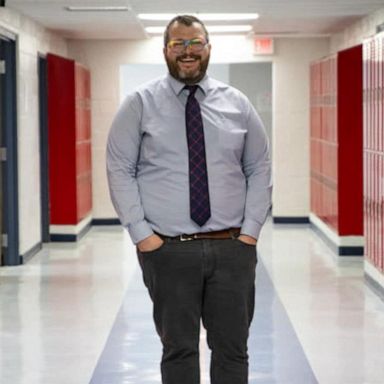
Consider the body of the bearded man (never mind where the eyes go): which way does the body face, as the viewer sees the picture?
toward the camera

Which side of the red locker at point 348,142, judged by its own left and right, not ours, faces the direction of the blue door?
front

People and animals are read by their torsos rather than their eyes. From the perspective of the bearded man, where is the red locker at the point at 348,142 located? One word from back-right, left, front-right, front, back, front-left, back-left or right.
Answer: back

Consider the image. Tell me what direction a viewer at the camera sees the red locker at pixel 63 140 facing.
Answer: facing to the right of the viewer

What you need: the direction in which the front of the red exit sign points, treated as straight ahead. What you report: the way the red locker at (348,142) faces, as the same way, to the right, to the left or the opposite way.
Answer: to the right

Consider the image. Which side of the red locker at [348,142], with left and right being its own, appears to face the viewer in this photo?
left

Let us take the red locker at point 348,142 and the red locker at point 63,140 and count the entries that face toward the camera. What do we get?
0

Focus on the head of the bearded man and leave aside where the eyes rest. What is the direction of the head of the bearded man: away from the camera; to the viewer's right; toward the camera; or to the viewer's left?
toward the camera

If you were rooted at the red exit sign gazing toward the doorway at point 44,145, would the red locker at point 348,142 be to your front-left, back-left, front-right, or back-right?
front-left

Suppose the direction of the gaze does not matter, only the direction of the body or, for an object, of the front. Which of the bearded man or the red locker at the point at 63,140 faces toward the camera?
the bearded man

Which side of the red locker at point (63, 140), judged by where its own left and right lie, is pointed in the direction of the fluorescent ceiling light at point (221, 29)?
front

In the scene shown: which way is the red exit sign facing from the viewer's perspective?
toward the camera

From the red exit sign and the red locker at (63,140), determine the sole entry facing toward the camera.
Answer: the red exit sign

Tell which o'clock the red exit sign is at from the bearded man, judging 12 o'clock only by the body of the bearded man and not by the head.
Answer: The red exit sign is roughly at 6 o'clock from the bearded man.
